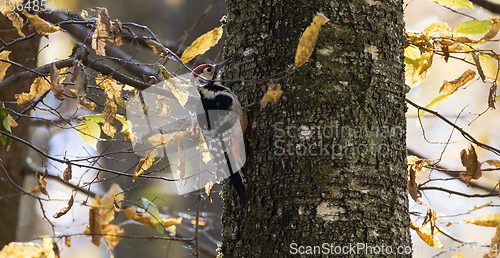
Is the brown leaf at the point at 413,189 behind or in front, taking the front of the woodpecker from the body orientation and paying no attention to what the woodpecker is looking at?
in front

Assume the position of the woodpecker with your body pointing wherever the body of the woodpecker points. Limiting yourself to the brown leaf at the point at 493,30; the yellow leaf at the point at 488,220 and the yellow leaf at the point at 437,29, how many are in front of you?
3

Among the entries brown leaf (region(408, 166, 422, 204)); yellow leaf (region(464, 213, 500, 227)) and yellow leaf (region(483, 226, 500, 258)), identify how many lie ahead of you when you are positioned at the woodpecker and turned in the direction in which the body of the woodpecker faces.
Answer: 3

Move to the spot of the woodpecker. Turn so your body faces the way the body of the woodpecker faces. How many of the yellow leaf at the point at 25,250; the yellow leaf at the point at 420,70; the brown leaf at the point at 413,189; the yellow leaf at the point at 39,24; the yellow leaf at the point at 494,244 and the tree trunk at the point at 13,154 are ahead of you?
3

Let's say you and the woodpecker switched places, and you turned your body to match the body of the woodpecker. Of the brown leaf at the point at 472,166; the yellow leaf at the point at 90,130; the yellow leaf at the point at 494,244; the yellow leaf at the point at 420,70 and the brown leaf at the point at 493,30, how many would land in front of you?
4

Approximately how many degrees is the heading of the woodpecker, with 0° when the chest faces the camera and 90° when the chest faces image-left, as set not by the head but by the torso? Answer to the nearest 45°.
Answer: approximately 270°

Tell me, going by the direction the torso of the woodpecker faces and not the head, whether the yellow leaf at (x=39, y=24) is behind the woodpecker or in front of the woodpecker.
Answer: behind

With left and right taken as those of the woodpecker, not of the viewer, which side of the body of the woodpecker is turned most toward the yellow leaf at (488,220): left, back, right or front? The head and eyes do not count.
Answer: front
